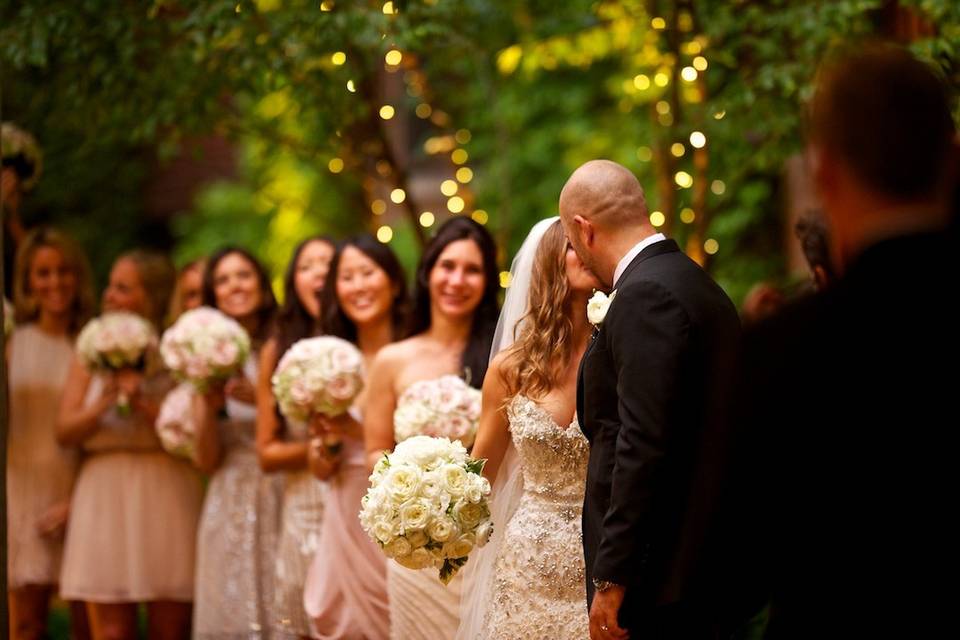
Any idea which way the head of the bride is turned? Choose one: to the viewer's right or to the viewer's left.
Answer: to the viewer's right

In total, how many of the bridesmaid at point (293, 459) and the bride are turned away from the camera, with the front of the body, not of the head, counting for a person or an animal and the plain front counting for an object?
0

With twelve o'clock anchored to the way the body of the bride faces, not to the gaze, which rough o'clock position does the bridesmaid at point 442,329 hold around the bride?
The bridesmaid is roughly at 7 o'clock from the bride.

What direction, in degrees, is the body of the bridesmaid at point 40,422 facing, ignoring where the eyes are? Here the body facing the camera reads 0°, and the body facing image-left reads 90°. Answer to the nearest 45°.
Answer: approximately 315°

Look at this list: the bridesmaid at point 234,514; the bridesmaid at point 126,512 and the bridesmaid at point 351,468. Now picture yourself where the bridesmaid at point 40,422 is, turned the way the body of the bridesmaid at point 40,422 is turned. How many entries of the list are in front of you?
3

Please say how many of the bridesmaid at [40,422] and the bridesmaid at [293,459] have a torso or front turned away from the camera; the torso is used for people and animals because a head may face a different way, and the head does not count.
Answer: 0

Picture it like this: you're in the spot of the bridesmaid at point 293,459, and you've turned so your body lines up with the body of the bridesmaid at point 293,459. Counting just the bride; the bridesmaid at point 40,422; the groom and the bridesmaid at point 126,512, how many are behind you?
2

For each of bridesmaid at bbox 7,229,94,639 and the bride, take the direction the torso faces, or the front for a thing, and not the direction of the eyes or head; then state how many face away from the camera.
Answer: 0

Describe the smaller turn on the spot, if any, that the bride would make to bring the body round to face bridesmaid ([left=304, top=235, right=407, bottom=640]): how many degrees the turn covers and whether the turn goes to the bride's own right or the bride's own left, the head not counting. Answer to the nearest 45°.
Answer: approximately 180°

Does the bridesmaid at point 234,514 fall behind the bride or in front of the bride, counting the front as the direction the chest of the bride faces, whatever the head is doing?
behind

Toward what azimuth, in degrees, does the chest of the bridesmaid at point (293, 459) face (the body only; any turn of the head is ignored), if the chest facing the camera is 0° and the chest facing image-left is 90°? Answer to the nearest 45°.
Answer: approximately 315°

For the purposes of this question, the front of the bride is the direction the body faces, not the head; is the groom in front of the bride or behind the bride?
in front
